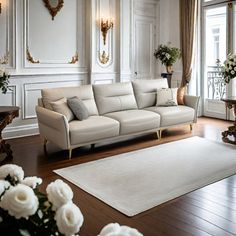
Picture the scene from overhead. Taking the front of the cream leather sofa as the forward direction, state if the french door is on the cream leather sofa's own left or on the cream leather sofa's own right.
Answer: on the cream leather sofa's own left

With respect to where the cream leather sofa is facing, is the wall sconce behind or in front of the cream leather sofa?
behind

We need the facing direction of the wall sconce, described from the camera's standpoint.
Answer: facing the viewer and to the right of the viewer

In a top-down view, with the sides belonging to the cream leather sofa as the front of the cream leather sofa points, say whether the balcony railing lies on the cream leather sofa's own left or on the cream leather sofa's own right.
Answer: on the cream leather sofa's own left

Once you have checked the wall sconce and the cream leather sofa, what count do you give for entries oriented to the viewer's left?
0

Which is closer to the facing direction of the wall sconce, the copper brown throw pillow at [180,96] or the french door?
the copper brown throw pillow

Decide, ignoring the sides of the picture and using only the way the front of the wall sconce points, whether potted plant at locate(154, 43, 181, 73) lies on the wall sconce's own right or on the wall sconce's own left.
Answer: on the wall sconce's own left

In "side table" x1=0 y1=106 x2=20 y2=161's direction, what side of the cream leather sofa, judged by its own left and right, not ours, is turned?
right
